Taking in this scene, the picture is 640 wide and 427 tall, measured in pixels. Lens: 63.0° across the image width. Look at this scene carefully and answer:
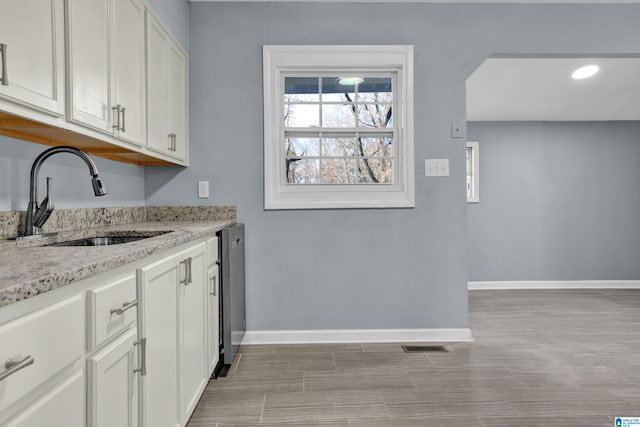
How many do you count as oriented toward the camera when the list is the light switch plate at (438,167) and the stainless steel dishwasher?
1

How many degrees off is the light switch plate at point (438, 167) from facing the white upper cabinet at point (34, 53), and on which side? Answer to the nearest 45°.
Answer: approximately 45° to its right

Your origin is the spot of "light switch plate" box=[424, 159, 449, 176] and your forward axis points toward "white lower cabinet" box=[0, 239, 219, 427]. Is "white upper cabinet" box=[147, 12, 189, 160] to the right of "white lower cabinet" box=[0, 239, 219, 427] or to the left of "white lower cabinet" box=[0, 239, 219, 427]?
right

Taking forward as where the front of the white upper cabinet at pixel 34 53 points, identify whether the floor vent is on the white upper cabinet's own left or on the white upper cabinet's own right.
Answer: on the white upper cabinet's own left

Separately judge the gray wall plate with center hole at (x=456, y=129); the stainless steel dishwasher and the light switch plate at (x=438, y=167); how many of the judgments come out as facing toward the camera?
2

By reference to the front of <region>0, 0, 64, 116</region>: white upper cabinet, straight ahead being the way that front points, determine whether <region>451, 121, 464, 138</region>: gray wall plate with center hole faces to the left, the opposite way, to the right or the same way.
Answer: to the right

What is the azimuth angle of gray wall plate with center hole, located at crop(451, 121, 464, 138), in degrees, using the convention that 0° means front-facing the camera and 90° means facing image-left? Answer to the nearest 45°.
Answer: approximately 0°

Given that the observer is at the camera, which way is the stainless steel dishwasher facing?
facing to the right of the viewer

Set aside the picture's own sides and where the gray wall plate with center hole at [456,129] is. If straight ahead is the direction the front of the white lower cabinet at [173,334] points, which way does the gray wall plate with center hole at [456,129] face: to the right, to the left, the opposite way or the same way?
to the right

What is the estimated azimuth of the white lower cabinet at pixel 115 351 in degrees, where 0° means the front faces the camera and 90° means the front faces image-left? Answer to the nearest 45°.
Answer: approximately 315°
